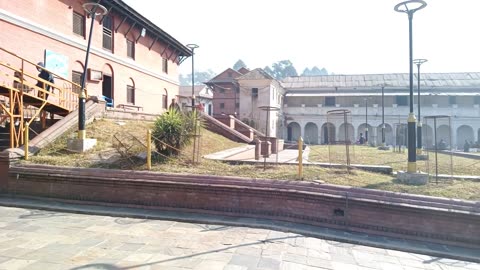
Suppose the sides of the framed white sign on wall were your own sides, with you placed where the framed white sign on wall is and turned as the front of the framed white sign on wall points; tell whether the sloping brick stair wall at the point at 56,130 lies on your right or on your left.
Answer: on your right

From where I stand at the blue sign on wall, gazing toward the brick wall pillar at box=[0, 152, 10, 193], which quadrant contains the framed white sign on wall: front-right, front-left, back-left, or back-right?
back-left

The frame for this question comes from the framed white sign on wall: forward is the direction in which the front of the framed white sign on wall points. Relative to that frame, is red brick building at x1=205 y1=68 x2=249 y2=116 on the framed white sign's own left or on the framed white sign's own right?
on the framed white sign's own left

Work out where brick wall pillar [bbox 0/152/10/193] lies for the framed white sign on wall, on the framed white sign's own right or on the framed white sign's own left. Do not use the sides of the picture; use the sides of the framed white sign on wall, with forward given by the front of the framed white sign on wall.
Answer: on the framed white sign's own right

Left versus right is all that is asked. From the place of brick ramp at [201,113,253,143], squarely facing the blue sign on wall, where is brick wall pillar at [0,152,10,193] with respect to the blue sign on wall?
left

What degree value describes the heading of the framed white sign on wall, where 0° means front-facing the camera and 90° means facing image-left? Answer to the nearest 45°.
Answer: approximately 315°
